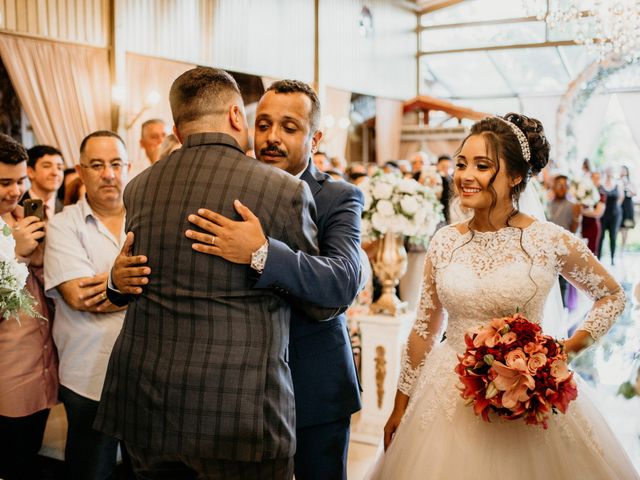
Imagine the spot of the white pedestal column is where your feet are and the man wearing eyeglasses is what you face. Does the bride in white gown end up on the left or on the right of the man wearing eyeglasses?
left

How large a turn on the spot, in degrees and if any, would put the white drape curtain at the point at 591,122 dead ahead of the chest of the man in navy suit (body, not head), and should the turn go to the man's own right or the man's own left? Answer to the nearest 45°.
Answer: approximately 180°

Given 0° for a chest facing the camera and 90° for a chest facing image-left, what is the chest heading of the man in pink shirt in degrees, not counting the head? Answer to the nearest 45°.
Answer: approximately 315°

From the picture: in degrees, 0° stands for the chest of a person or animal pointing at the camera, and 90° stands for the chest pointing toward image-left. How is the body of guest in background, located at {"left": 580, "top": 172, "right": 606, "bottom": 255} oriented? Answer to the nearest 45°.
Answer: approximately 45°

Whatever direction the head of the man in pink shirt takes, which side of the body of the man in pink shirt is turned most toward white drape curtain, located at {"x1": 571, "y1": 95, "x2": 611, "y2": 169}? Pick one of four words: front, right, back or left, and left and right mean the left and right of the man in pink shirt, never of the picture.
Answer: left

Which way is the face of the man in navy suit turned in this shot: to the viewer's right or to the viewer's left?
to the viewer's left
